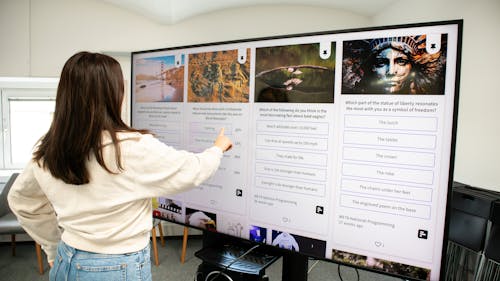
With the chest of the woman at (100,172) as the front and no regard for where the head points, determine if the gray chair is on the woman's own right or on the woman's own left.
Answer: on the woman's own left

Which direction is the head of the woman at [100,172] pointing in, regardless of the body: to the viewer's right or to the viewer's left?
to the viewer's right

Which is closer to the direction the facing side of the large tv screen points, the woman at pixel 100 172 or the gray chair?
the woman

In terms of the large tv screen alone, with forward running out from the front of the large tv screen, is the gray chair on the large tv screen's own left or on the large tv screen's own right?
on the large tv screen's own right

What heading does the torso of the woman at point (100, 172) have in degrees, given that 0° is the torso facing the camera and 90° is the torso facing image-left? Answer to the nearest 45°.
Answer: approximately 225°

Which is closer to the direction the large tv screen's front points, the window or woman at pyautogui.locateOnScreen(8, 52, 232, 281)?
the woman

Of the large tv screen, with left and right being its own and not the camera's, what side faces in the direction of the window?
right
